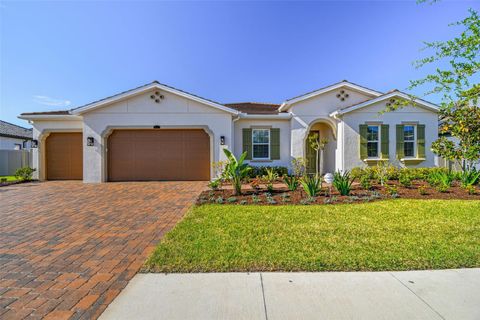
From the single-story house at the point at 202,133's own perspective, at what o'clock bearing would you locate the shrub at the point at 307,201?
The shrub is roughly at 11 o'clock from the single-story house.

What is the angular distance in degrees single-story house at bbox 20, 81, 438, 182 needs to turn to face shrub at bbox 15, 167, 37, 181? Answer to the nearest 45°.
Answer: approximately 90° to its right

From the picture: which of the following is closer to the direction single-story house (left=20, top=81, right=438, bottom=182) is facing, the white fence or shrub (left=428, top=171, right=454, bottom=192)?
the shrub

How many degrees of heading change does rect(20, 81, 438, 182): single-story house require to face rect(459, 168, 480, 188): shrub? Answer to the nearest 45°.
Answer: approximately 45° to its left

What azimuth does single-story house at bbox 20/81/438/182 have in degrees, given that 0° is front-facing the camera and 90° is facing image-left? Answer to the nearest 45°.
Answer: approximately 0°

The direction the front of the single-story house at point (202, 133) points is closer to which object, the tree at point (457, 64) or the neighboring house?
the tree

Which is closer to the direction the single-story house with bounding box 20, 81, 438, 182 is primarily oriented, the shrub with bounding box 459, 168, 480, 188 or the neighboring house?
the shrub

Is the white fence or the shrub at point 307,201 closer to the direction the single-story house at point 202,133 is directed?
the shrub

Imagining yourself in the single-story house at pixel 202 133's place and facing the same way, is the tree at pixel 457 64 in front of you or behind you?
in front

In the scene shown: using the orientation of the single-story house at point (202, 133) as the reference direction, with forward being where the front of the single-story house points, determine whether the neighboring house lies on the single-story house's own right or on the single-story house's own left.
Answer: on the single-story house's own right

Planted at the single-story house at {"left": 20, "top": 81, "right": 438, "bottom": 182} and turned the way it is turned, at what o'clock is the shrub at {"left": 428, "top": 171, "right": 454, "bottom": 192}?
The shrub is roughly at 10 o'clock from the single-story house.

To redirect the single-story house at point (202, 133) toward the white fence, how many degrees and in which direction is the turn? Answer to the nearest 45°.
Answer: approximately 90° to its right

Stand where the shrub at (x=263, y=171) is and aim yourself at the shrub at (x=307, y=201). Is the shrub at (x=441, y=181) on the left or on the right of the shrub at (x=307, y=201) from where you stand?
left

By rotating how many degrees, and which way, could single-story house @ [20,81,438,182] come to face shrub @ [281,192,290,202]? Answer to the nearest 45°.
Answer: approximately 45° to its left
